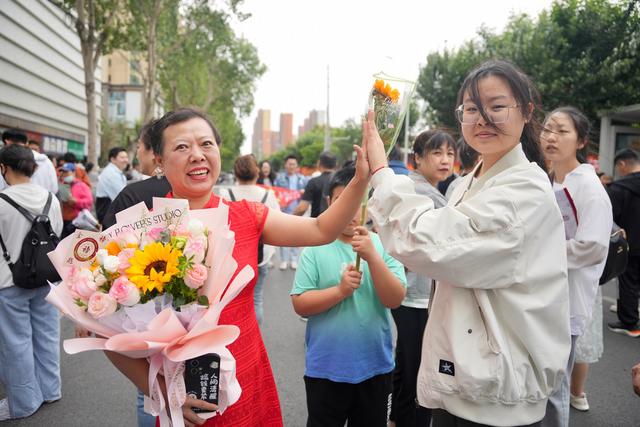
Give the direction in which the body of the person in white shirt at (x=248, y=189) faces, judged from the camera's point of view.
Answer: away from the camera

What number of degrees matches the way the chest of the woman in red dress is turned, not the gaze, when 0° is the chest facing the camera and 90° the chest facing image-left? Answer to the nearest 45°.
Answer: approximately 0°

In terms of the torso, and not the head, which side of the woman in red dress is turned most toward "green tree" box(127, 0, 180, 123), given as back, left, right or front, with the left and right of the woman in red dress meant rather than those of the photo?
back

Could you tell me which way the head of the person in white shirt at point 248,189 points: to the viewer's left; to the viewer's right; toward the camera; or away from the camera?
away from the camera

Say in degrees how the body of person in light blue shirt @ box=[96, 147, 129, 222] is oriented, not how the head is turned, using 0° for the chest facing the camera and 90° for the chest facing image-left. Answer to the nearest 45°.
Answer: approximately 315°

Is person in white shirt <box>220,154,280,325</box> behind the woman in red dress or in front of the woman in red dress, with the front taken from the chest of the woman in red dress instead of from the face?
behind

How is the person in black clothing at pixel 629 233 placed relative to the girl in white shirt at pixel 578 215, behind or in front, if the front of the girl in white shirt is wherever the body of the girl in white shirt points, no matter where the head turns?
behind
